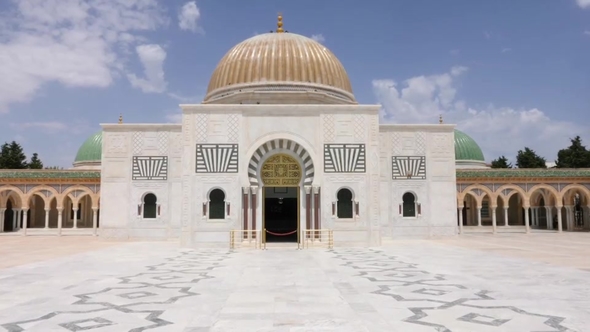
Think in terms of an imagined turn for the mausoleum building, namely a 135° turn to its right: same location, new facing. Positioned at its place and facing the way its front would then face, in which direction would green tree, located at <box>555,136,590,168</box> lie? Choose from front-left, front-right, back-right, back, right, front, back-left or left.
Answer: right

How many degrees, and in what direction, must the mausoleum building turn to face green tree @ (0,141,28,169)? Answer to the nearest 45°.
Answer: approximately 135° to its right

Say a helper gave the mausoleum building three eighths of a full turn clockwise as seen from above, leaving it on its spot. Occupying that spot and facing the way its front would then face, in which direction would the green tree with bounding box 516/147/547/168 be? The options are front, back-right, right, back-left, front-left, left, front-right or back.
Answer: right

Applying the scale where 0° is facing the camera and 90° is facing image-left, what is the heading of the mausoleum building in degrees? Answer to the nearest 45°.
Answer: approximately 0°

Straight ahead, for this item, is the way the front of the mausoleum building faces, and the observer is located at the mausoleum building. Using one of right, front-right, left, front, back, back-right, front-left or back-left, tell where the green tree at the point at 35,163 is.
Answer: back-right
